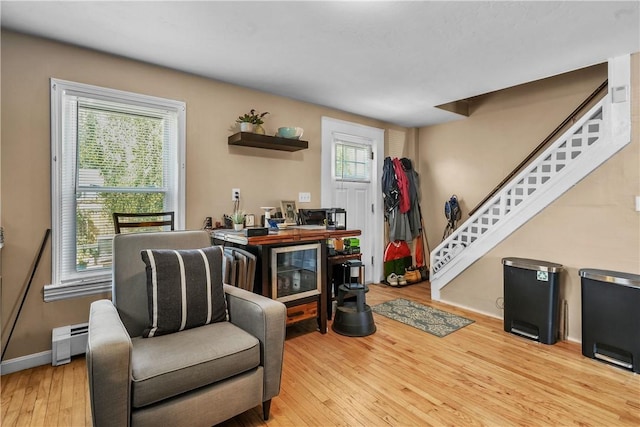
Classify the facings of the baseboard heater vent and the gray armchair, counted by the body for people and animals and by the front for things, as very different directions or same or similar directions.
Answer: same or similar directions

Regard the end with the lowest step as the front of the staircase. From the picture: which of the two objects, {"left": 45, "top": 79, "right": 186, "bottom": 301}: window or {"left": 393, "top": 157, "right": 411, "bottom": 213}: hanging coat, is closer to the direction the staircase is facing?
the hanging coat

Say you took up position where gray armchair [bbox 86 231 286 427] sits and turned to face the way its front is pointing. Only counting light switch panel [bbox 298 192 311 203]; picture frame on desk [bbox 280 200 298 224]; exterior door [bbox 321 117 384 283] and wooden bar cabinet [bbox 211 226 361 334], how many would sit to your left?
4

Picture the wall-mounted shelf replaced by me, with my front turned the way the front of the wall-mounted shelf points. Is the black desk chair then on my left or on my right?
on my right

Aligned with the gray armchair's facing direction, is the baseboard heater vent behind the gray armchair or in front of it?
behind

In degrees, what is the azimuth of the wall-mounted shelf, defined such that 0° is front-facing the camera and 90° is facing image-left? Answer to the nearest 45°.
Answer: approximately 315°

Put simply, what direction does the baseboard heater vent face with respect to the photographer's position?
facing the viewer and to the right of the viewer

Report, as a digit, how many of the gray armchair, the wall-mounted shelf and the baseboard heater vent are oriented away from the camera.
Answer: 0

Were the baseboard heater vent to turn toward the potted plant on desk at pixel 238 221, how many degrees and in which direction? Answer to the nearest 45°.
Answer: approximately 45° to its left

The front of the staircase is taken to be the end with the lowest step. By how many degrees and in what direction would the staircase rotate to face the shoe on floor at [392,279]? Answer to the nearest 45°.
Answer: approximately 45° to its left

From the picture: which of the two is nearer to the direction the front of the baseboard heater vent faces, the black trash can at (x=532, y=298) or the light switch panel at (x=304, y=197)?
the black trash can

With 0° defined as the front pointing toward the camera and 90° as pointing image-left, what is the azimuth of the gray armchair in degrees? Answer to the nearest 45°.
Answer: approximately 315°

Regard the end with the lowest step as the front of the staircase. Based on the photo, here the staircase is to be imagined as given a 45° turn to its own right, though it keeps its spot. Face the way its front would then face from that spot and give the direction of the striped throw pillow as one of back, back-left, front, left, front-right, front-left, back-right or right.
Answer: back-left

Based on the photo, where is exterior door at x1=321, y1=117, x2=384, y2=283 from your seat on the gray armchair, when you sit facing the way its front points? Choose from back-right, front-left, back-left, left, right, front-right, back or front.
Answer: left

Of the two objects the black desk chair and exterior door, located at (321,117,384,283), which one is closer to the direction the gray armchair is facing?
the exterior door
